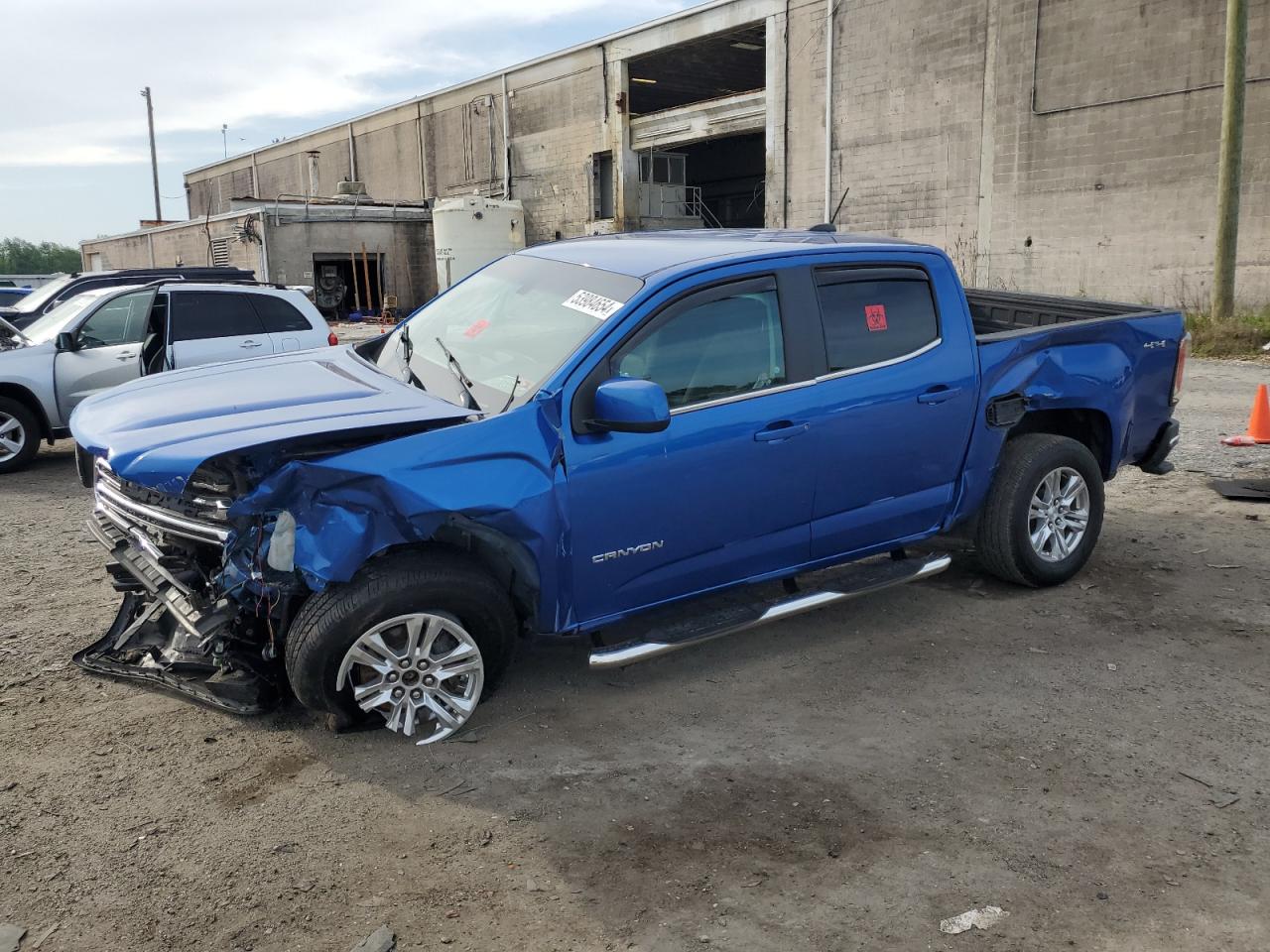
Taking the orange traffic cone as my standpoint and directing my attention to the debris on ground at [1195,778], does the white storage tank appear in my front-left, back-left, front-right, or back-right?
back-right

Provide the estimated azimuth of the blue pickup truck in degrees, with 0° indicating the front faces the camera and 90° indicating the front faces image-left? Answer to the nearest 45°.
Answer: approximately 45°

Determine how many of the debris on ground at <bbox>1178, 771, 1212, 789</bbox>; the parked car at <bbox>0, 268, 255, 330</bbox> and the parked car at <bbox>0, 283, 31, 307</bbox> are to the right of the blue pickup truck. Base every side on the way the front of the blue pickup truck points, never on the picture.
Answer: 2

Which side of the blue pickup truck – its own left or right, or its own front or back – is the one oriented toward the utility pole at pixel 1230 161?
back

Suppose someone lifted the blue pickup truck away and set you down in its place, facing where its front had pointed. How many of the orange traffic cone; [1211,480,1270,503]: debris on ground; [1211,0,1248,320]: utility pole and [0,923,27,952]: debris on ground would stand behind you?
3

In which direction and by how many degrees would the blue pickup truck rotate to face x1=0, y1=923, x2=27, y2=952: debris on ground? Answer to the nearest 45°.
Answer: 0° — it already faces it

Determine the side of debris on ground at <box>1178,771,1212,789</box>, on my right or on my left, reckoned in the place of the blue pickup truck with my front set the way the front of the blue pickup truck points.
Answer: on my left

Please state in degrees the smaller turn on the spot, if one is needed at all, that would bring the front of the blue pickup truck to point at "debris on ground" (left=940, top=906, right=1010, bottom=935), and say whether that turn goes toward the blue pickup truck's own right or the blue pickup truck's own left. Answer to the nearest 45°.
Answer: approximately 90° to the blue pickup truck's own left

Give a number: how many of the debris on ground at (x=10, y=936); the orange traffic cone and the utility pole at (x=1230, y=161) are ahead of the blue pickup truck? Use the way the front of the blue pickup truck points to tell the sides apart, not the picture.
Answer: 1

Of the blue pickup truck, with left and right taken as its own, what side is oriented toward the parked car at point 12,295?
right

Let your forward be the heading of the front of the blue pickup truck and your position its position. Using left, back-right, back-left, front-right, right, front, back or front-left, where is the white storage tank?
back-right

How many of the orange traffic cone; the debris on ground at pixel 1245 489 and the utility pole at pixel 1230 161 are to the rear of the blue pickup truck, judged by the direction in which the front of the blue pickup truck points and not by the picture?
3

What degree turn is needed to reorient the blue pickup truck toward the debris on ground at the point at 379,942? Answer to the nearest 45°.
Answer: approximately 45° to its left

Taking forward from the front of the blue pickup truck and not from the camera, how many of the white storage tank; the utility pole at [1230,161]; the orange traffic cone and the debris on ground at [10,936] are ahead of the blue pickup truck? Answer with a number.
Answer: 1

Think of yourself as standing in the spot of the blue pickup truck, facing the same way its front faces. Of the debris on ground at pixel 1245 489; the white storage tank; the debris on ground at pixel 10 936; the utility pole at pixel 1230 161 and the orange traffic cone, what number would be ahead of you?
1

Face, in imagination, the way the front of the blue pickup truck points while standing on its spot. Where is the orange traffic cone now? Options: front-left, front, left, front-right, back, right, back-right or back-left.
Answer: back
